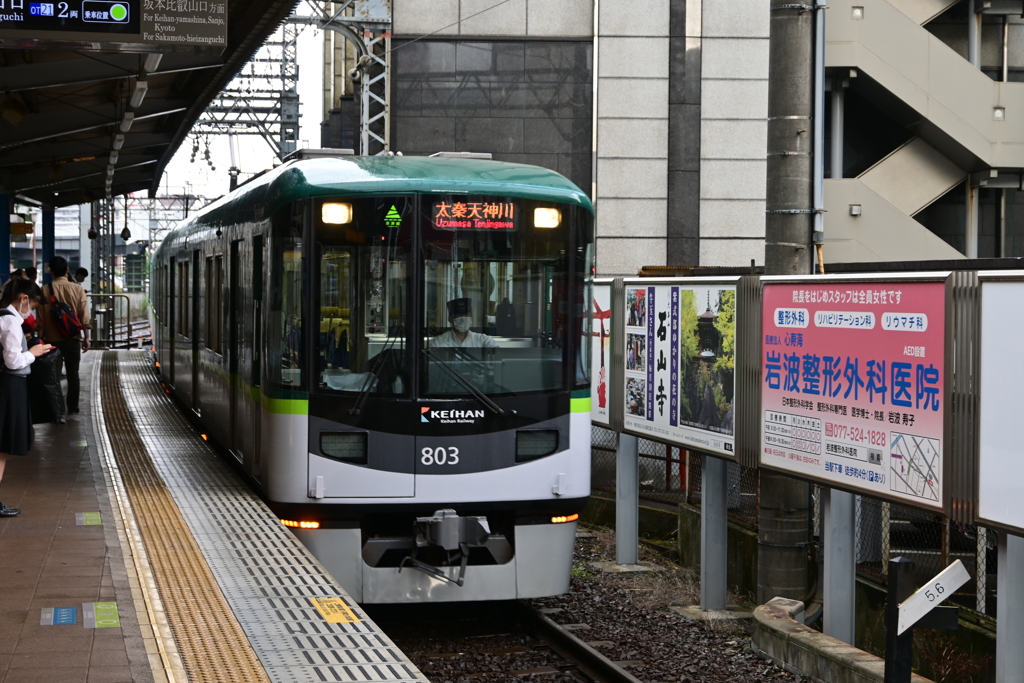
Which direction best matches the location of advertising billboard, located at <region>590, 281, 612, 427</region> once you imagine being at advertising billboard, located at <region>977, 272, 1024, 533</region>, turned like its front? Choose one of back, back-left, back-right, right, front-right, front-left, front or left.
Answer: right

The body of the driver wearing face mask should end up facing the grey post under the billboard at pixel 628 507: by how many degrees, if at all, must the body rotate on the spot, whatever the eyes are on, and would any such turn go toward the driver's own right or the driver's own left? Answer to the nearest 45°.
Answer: approximately 135° to the driver's own left

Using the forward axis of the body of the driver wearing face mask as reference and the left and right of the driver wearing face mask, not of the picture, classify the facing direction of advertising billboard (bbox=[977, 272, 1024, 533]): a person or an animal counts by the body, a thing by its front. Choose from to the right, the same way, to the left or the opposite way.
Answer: to the right

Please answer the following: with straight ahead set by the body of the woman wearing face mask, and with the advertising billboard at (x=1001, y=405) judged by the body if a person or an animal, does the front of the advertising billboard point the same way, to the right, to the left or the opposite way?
the opposite way

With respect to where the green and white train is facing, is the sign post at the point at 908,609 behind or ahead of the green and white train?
ahead

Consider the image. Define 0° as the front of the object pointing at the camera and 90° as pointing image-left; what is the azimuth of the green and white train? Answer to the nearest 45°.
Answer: approximately 0°

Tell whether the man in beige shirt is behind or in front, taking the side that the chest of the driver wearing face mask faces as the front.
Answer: behind

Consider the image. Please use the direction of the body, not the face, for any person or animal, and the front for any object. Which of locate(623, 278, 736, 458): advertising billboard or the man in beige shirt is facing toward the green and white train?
the advertising billboard

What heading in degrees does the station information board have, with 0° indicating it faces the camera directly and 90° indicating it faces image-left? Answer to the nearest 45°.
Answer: approximately 0°

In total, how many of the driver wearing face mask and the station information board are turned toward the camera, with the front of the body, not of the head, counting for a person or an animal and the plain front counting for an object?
2

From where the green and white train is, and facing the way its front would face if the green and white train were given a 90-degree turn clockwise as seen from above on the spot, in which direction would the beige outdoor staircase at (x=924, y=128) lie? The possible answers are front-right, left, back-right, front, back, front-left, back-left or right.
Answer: back-right
